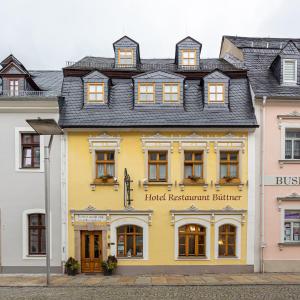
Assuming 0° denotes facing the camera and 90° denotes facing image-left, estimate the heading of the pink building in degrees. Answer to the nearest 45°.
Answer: approximately 0°

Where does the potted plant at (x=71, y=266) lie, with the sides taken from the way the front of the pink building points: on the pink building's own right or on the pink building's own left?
on the pink building's own right

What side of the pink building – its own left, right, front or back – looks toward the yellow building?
right

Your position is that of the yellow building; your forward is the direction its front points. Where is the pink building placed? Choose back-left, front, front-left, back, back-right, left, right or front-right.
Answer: left

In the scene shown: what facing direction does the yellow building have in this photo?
toward the camera

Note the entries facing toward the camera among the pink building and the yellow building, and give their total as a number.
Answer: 2

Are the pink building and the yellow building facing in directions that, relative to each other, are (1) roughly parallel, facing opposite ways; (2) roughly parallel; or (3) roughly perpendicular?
roughly parallel
